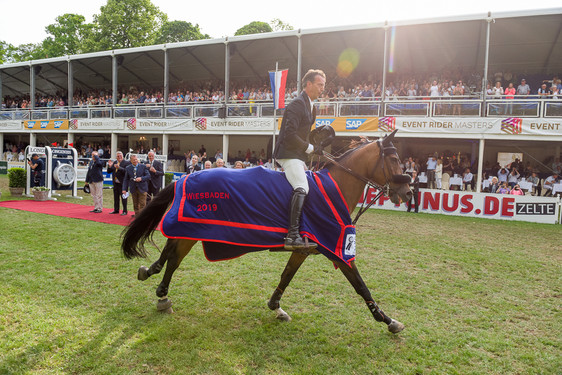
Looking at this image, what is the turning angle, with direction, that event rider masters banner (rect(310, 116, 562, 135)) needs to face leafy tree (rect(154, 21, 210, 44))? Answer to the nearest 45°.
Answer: approximately 135° to its right

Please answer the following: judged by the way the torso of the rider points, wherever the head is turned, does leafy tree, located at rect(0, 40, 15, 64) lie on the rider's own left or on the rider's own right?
on the rider's own left

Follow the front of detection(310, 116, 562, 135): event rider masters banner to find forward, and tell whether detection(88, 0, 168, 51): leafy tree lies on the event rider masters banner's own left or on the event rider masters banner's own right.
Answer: on the event rider masters banner's own right

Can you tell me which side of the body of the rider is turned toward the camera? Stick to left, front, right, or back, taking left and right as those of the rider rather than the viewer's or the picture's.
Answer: right

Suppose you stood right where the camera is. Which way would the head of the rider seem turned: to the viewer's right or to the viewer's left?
to the viewer's right

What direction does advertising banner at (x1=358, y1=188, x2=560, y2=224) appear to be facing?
toward the camera

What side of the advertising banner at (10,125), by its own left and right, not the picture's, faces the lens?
front

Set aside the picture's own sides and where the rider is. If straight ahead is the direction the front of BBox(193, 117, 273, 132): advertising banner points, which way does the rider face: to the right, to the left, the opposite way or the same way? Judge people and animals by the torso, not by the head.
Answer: to the left

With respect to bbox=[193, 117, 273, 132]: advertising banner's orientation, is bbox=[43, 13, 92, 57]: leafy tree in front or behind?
behind

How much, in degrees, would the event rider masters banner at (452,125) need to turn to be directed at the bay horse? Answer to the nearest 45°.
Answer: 0° — it already faces it

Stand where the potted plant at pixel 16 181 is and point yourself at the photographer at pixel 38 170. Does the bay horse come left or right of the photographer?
right

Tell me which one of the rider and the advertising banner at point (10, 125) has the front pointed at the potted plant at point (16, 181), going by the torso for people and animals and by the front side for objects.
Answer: the advertising banner
